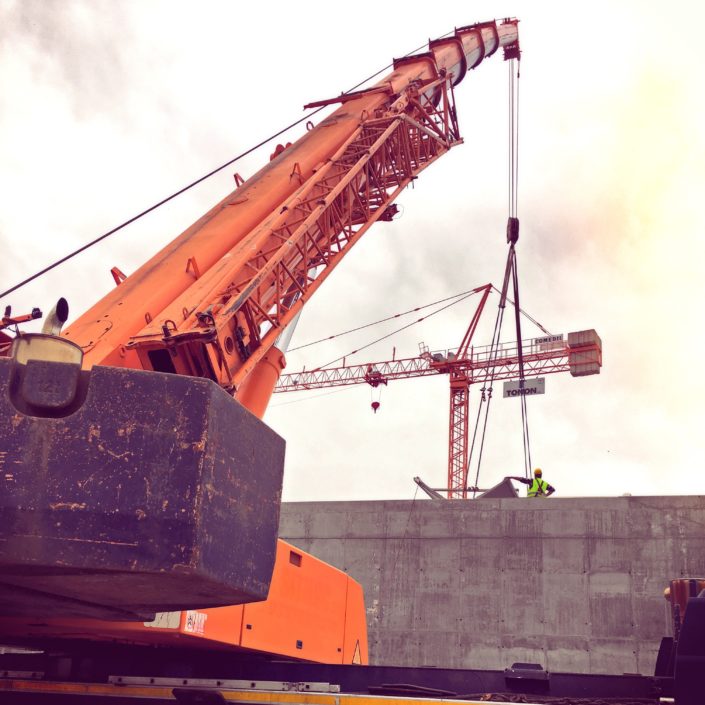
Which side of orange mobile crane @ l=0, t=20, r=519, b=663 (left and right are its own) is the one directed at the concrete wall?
front

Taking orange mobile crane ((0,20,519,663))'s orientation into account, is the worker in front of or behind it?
in front

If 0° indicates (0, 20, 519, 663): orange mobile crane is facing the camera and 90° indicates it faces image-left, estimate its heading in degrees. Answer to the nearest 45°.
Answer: approximately 225°
